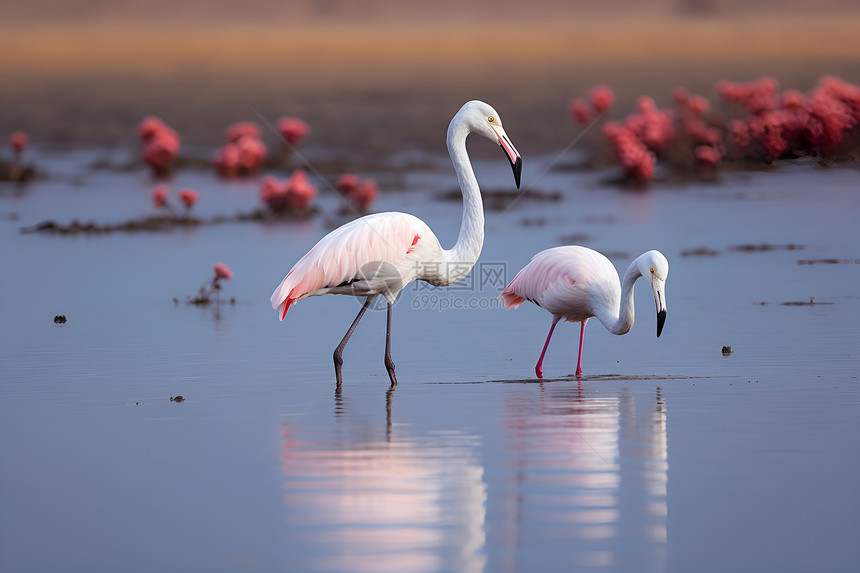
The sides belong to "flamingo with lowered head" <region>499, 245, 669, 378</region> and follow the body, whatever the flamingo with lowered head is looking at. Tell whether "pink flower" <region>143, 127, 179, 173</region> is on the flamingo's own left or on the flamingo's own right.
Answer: on the flamingo's own left

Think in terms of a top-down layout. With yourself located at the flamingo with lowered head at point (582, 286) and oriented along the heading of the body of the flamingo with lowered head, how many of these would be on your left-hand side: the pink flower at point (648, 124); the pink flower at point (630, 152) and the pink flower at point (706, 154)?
3

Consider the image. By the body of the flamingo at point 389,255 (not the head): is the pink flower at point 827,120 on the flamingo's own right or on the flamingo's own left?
on the flamingo's own left

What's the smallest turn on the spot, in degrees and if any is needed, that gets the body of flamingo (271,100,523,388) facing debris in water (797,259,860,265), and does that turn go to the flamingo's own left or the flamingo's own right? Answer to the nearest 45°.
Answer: approximately 45° to the flamingo's own left

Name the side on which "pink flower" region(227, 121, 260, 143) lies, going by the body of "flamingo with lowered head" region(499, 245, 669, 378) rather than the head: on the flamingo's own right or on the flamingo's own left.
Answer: on the flamingo's own left

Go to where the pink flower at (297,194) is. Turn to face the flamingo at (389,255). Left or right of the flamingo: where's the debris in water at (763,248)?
left

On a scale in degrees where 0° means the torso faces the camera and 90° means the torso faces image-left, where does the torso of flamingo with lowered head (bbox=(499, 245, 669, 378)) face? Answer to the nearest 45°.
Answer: approximately 270°

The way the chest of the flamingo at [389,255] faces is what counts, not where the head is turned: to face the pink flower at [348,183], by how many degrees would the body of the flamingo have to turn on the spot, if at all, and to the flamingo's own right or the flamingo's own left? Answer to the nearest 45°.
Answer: approximately 90° to the flamingo's own left

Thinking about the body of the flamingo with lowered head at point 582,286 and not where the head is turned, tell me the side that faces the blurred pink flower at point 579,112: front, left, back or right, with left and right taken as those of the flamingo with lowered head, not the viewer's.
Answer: left

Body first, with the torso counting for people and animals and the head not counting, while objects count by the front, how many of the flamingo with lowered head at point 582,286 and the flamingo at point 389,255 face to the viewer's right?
2

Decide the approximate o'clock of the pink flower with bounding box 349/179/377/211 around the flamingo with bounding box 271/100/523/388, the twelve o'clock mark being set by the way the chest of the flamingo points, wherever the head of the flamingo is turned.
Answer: The pink flower is roughly at 9 o'clock from the flamingo.

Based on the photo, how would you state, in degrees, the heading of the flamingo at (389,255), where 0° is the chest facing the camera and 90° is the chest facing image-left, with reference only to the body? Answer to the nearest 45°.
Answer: approximately 270°

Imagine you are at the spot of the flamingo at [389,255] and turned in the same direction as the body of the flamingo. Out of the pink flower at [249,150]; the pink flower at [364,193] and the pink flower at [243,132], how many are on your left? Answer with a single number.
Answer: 3

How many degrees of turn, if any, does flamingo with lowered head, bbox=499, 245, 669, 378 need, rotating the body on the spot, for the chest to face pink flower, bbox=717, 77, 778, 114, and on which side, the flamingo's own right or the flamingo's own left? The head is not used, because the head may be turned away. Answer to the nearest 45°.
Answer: approximately 90° to the flamingo's own left
